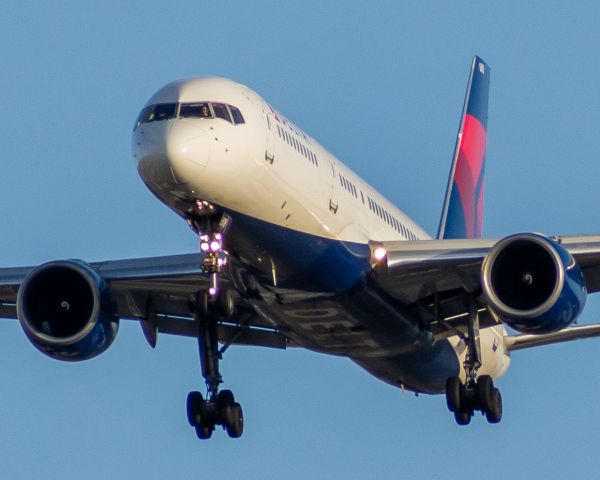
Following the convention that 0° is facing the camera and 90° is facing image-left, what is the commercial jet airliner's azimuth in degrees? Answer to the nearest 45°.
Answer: approximately 0°
